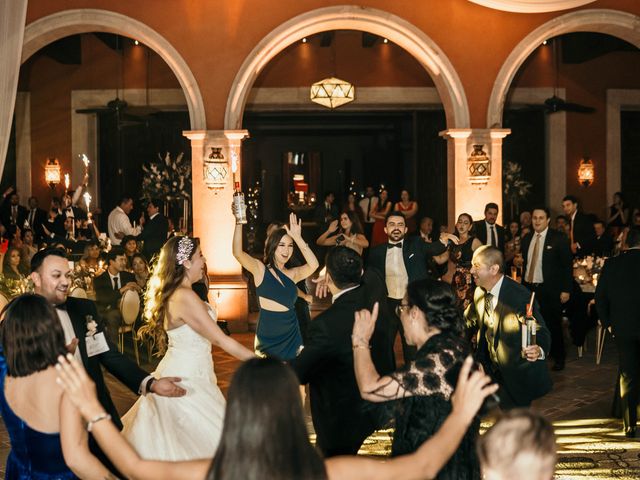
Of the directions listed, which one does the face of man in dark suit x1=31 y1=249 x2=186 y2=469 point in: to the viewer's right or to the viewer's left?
to the viewer's right

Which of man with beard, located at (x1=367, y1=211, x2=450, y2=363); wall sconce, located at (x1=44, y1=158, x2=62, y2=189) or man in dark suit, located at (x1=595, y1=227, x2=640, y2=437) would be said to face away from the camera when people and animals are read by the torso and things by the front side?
the man in dark suit

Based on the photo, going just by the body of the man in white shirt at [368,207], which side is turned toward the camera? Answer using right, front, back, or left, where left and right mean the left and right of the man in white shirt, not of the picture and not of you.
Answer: front

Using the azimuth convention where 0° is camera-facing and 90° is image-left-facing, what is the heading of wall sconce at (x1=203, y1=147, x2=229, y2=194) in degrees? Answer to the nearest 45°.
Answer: approximately 0°

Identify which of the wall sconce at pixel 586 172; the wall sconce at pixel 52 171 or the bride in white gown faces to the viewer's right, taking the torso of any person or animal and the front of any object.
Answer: the bride in white gown

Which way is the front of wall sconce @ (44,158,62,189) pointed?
toward the camera

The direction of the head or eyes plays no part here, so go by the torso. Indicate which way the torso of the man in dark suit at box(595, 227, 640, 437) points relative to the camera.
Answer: away from the camera

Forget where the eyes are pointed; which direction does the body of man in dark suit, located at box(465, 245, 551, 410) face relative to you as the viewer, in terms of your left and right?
facing the viewer and to the left of the viewer

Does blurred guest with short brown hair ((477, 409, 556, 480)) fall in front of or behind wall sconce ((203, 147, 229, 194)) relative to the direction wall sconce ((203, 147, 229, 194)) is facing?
in front

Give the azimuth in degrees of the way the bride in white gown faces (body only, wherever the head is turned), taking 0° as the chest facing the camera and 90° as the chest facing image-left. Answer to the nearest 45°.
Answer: approximately 270°

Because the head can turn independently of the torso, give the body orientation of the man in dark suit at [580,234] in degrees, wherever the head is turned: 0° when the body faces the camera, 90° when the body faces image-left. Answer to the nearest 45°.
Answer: approximately 45°

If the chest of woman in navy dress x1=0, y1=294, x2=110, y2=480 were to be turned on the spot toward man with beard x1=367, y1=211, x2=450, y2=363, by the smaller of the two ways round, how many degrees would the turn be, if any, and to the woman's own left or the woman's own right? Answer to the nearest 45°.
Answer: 0° — they already face them

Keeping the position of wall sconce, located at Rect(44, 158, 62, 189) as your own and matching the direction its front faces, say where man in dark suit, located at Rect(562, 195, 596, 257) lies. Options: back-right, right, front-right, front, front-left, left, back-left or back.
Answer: front-left

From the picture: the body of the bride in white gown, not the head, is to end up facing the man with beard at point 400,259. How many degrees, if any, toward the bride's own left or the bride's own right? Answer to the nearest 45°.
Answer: approximately 45° to the bride's own left
